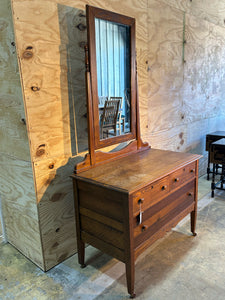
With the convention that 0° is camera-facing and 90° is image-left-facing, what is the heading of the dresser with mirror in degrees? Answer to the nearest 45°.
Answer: approximately 315°

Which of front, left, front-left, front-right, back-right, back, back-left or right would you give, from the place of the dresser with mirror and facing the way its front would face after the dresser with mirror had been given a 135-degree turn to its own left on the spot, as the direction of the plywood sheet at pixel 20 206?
left
